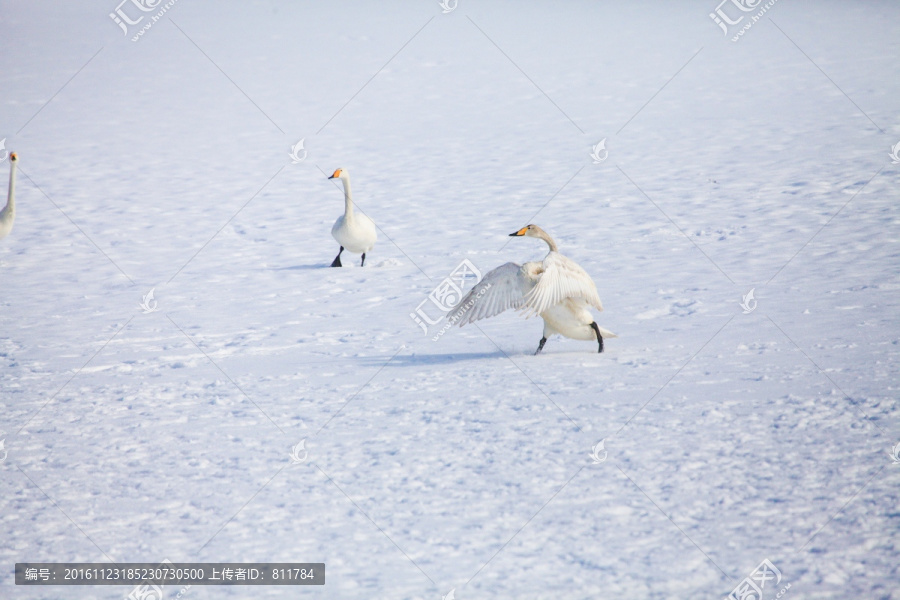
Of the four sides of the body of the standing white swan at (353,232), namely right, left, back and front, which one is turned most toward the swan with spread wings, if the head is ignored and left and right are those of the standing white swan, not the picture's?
left

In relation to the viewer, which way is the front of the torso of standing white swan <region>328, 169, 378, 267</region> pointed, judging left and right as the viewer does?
facing the viewer and to the left of the viewer
